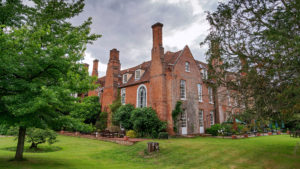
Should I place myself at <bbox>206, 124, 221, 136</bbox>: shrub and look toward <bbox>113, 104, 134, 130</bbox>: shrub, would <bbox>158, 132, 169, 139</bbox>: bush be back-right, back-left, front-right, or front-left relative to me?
front-left

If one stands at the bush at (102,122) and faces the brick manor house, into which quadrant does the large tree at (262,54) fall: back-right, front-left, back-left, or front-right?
front-right

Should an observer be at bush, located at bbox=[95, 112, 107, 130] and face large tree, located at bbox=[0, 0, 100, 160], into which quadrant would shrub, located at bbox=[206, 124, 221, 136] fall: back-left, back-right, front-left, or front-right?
front-left

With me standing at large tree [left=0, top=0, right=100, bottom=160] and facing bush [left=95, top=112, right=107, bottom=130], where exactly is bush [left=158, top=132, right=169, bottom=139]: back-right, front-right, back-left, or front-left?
front-right

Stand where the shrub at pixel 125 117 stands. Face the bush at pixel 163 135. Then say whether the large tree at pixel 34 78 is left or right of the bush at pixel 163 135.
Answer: right
